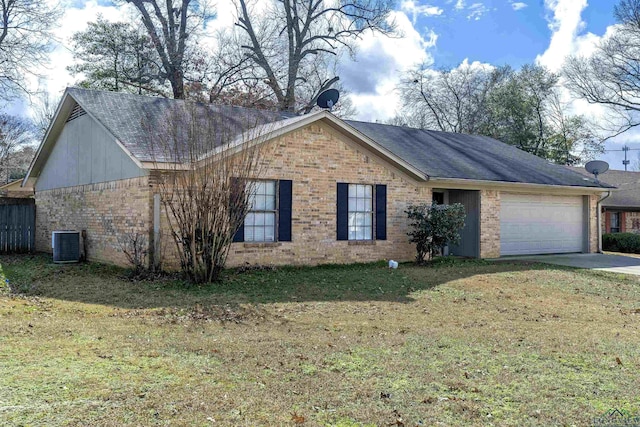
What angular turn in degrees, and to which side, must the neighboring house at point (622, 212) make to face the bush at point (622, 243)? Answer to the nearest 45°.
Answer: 0° — it already faces it

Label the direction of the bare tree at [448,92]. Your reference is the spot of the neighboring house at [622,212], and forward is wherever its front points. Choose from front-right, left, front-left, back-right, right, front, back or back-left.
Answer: back-right

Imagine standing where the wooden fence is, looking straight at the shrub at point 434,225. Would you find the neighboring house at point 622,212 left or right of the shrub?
left

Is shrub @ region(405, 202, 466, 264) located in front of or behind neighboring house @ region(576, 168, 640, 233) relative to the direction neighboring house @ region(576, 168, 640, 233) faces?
in front

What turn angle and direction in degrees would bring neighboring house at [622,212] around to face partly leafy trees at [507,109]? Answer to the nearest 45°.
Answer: approximately 135° to its right

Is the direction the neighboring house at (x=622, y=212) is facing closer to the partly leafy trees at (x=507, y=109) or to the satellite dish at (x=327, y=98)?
the satellite dish

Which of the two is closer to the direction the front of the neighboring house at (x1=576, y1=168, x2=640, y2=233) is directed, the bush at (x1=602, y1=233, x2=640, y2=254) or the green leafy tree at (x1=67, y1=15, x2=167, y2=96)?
the bush

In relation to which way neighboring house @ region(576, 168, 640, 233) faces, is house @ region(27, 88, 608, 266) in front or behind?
in front

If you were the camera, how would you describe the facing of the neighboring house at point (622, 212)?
facing the viewer

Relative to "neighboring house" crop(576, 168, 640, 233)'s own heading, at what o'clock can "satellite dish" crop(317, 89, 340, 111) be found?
The satellite dish is roughly at 1 o'clock from the neighboring house.

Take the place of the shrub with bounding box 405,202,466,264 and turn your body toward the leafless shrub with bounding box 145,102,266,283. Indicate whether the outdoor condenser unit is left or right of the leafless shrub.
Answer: right

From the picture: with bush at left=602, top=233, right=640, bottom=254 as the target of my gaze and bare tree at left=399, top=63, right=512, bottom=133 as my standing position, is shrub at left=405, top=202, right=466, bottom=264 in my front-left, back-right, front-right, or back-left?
front-right

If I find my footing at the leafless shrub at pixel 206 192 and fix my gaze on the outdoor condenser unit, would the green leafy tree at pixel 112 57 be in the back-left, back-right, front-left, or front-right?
front-right

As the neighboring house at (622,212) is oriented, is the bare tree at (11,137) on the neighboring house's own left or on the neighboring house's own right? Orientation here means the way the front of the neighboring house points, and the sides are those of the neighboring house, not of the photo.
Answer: on the neighboring house's own right
